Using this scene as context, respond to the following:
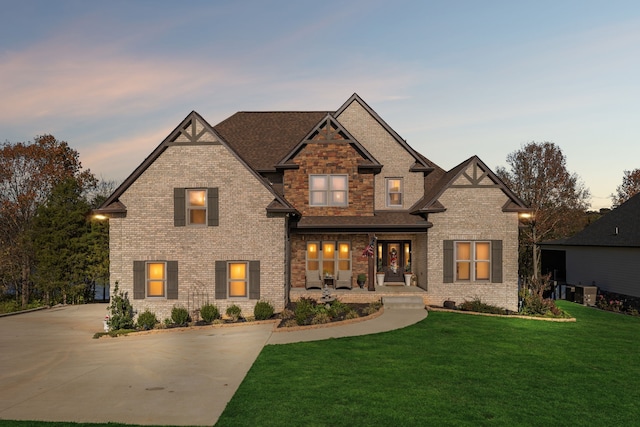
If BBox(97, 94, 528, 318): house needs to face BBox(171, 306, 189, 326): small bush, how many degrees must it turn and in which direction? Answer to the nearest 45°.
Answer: approximately 45° to its right

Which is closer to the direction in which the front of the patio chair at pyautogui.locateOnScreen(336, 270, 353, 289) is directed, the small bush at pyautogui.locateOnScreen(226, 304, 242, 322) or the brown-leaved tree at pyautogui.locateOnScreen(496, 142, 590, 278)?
the small bush

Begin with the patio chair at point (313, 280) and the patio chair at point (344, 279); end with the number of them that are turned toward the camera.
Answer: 2

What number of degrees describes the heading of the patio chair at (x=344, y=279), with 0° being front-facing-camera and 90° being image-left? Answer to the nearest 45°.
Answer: approximately 0°

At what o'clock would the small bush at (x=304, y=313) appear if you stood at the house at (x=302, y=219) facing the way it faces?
The small bush is roughly at 12 o'clock from the house.

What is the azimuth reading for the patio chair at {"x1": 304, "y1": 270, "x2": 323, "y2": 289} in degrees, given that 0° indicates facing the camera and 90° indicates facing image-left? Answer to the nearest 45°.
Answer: approximately 0°

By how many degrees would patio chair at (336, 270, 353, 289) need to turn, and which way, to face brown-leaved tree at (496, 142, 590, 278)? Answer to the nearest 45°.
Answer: approximately 135° to its left

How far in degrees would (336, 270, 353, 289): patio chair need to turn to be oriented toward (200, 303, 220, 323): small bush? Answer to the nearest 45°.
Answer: approximately 45° to its right
